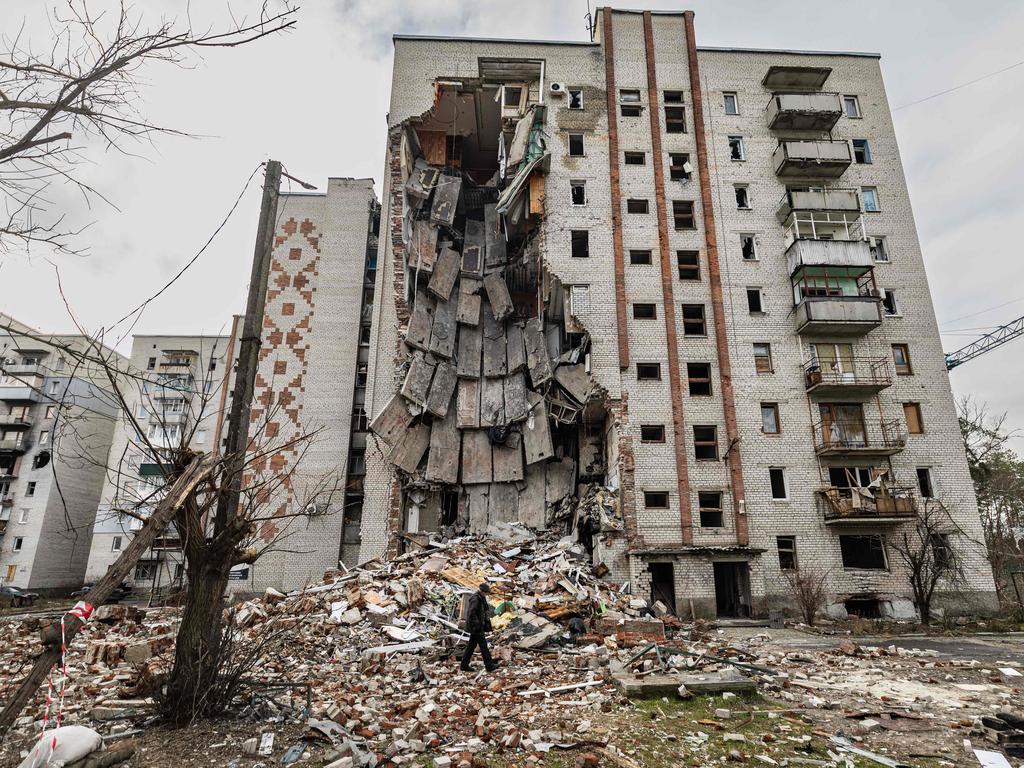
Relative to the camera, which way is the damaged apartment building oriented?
toward the camera

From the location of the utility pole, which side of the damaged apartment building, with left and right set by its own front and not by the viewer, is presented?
front

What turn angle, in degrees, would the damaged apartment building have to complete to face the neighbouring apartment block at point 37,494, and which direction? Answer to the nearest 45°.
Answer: approximately 90° to its right

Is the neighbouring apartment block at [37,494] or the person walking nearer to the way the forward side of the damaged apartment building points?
the person walking

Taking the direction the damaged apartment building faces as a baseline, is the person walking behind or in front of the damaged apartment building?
in front
